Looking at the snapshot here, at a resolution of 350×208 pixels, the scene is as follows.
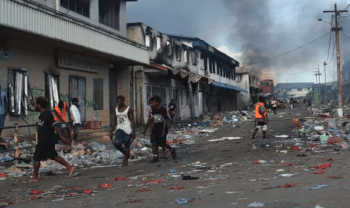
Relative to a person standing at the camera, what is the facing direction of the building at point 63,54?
facing the viewer and to the right of the viewer

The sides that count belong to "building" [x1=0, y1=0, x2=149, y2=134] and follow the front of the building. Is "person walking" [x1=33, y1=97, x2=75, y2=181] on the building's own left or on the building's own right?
on the building's own right

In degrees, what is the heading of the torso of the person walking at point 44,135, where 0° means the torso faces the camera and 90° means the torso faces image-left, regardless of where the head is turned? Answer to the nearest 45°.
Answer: approximately 90°

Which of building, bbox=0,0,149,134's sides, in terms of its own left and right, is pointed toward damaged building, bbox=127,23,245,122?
left

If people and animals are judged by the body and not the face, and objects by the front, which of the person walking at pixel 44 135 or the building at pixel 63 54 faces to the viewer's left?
the person walking

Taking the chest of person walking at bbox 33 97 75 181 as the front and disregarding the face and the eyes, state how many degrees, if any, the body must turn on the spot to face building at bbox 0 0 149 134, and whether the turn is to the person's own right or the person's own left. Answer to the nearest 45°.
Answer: approximately 90° to the person's own right

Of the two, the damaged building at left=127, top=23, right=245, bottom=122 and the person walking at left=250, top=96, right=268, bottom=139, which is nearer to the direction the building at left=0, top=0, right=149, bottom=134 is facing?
the person walking

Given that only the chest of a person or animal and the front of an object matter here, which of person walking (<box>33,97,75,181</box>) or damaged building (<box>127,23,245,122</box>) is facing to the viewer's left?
the person walking

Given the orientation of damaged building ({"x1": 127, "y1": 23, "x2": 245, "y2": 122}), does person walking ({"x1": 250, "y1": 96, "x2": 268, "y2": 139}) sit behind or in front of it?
in front

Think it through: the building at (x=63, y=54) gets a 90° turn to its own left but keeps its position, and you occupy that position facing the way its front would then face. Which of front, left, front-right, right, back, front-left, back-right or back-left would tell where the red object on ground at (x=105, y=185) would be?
back-right

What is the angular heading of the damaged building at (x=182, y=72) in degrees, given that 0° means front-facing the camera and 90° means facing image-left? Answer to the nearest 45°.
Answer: approximately 315°

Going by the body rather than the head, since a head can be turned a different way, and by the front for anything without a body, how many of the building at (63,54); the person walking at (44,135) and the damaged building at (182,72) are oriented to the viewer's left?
1

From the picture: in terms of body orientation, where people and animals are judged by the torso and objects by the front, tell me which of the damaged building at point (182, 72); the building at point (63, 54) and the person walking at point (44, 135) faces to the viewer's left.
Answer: the person walking
